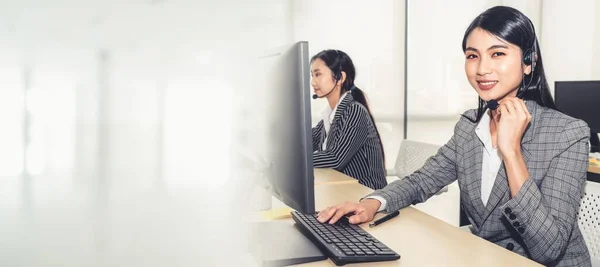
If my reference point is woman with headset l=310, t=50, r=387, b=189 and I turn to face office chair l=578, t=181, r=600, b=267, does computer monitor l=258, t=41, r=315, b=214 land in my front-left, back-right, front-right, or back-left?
front-right

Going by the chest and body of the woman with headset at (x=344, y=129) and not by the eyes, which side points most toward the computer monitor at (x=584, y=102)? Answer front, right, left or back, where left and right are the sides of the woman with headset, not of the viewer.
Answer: back

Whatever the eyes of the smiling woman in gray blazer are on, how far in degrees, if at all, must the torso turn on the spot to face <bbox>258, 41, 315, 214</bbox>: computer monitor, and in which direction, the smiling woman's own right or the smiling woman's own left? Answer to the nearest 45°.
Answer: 0° — they already face it

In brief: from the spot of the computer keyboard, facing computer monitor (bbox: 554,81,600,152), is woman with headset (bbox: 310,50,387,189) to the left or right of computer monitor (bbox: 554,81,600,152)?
left

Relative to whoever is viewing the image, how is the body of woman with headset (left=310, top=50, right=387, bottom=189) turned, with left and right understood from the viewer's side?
facing to the left of the viewer

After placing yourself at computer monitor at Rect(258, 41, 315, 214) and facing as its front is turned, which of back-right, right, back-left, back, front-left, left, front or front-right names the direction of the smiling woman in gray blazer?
front-left

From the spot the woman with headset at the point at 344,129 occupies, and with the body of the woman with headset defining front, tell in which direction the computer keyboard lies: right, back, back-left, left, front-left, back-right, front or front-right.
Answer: left

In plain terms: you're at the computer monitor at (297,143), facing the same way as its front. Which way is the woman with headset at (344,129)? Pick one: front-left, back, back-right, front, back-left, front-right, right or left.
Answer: left

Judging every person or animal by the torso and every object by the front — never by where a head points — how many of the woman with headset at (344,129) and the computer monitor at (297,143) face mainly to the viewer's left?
1

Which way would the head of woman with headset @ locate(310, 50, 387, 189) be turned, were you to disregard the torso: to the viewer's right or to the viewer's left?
to the viewer's left

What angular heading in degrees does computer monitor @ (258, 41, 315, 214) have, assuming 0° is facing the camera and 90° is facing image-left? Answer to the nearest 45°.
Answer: approximately 270°

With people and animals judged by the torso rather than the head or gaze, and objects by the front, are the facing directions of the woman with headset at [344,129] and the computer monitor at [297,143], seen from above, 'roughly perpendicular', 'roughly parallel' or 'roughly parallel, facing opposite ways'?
roughly parallel, facing opposite ways

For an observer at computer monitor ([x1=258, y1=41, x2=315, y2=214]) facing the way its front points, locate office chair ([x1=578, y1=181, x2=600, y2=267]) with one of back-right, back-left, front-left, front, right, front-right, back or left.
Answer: front-left

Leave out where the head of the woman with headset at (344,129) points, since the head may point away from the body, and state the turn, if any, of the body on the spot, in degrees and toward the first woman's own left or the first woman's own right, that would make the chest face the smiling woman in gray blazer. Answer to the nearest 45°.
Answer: approximately 90° to the first woman's own left
